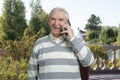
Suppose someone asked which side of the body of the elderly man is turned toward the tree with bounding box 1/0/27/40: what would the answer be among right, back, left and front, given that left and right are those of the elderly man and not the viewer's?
back

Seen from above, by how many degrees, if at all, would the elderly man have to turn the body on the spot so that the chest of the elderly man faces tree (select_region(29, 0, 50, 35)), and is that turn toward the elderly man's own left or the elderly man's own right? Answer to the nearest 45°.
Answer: approximately 180°

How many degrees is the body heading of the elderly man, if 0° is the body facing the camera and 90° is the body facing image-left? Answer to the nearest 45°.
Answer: approximately 0°
